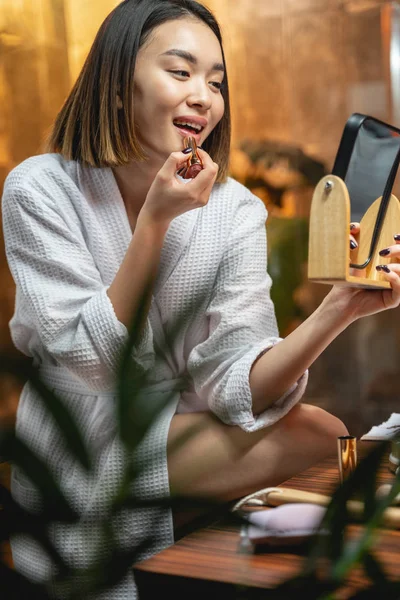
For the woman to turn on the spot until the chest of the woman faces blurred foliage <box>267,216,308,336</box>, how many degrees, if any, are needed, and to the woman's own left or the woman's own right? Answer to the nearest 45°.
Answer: approximately 135° to the woman's own left

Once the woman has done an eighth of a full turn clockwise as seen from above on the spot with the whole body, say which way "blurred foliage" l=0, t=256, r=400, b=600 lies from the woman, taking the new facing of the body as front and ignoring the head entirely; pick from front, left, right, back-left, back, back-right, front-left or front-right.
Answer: front

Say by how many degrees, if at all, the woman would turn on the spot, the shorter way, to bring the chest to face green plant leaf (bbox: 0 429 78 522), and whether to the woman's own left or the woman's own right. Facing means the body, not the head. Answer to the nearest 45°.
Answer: approximately 45° to the woman's own right

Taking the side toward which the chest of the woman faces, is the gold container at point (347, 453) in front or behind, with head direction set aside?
in front

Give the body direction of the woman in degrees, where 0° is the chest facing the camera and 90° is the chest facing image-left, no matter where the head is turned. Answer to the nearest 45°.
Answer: approximately 315°
